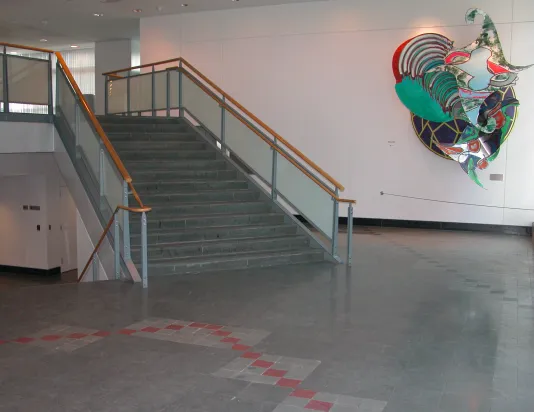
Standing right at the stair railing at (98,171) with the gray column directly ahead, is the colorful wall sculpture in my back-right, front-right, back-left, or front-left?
front-right

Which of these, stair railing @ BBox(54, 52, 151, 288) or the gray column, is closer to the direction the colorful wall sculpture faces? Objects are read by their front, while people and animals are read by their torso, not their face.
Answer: the stair railing

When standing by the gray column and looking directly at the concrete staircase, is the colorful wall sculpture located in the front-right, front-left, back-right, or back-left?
front-left

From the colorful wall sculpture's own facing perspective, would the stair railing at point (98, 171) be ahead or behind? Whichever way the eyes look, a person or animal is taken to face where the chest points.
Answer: ahead

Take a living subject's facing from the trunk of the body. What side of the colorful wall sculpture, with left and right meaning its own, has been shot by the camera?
front

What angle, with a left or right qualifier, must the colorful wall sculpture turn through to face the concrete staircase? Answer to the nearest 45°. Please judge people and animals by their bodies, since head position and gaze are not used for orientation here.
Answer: approximately 45° to its right

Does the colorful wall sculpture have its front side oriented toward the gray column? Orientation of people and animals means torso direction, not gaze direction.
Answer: no
